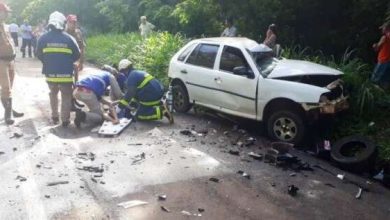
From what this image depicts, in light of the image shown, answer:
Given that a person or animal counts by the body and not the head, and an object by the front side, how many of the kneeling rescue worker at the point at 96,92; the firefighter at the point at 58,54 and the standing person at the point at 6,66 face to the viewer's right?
2

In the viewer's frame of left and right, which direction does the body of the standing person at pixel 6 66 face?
facing to the right of the viewer

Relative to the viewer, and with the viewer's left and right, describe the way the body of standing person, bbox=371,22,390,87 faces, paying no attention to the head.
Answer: facing to the left of the viewer

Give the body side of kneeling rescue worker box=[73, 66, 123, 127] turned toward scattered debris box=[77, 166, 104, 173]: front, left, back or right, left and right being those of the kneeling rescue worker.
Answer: right

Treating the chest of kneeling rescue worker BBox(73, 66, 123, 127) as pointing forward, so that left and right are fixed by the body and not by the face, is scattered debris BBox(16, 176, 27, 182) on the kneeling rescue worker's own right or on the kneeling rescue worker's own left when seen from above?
on the kneeling rescue worker's own right

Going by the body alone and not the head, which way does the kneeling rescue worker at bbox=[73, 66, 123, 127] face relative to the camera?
to the viewer's right
